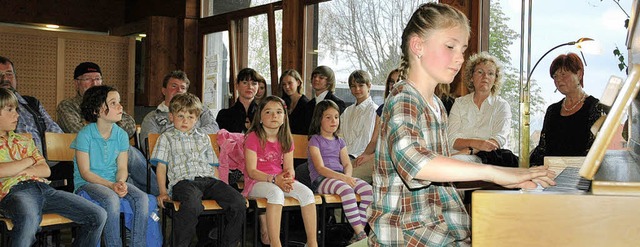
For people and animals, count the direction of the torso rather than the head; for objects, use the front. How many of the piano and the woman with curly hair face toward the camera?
1

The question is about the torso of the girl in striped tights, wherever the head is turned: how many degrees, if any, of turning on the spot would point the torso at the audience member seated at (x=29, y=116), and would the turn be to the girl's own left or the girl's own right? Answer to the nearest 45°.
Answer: approximately 135° to the girl's own right

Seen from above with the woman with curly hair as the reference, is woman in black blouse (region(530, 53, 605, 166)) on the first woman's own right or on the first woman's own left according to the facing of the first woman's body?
on the first woman's own left

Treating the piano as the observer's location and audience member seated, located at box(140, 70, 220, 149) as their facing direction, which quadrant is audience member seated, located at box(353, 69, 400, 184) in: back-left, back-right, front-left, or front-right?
front-right

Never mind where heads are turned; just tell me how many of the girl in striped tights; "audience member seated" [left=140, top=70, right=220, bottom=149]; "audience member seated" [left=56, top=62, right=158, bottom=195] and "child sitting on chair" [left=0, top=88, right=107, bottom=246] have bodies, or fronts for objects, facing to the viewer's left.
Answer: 0

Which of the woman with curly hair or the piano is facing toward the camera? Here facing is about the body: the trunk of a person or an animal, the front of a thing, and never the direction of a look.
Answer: the woman with curly hair

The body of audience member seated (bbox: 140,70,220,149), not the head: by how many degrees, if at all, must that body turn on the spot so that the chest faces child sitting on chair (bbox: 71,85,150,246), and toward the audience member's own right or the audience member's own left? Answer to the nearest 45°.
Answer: approximately 45° to the audience member's own right

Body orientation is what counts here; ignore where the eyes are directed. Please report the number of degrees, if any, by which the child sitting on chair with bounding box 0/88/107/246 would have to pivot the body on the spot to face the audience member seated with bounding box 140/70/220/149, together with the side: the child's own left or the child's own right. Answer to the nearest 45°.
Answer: approximately 90° to the child's own left

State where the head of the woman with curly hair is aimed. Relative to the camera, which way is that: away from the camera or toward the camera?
toward the camera

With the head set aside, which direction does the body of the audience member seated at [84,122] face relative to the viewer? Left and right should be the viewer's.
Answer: facing the viewer and to the right of the viewer

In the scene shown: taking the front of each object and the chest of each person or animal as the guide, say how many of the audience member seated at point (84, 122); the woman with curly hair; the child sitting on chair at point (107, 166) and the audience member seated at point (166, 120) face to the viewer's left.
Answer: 0

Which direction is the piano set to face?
to the viewer's left

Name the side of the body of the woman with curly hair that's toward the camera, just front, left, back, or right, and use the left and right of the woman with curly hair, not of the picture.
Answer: front

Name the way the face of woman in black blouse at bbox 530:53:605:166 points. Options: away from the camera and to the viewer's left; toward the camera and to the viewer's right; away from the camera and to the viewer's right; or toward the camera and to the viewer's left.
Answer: toward the camera and to the viewer's left

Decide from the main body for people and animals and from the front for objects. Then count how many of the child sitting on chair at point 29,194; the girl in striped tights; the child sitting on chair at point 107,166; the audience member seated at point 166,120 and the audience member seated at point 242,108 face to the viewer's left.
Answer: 0
